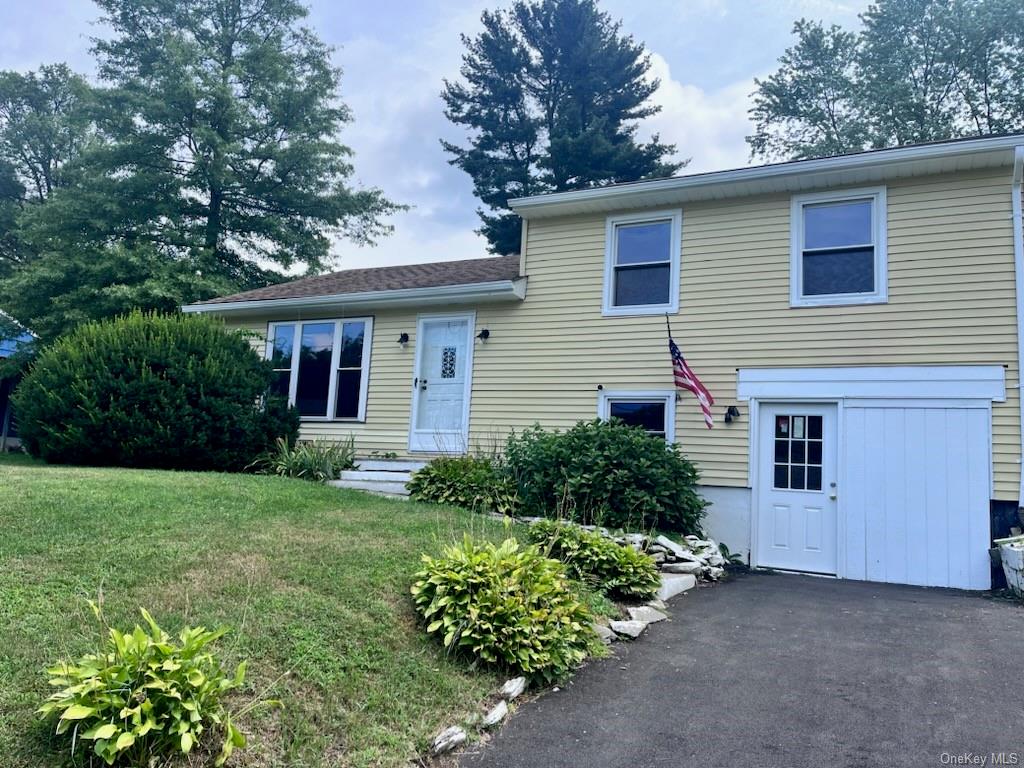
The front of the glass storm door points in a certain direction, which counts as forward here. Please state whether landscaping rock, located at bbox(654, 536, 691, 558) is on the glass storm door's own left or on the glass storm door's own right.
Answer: on the glass storm door's own left

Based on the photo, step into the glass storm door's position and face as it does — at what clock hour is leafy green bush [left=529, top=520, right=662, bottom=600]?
The leafy green bush is roughly at 10 o'clock from the glass storm door.

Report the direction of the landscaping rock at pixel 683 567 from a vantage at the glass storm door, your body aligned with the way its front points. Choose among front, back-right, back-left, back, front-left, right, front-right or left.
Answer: left

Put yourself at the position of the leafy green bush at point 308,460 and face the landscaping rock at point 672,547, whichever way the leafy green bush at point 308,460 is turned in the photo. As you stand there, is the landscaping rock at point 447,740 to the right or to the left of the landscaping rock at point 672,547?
right

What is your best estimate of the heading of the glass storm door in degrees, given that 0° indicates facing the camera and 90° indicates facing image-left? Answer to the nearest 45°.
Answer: approximately 45°

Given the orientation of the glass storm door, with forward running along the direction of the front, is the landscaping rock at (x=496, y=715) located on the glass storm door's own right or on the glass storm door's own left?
on the glass storm door's own left

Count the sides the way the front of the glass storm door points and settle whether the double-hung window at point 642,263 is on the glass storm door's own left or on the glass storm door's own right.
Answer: on the glass storm door's own left

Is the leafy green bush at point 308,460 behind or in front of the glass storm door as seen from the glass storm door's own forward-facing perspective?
in front

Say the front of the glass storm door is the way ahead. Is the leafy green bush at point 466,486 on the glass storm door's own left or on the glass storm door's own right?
on the glass storm door's own left

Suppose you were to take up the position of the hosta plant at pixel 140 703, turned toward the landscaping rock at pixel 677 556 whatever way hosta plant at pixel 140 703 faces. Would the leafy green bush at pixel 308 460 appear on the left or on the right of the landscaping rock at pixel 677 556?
left

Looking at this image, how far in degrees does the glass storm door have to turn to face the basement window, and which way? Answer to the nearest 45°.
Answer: approximately 90° to its left

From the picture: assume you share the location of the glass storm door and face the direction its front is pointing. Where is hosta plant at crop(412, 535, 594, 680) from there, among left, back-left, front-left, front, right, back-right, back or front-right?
front-left

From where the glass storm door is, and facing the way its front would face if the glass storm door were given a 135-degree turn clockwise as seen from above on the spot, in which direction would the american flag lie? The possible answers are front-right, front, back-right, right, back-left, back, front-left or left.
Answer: back-right

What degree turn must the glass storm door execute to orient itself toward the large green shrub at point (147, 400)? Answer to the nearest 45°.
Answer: approximately 45° to its right
